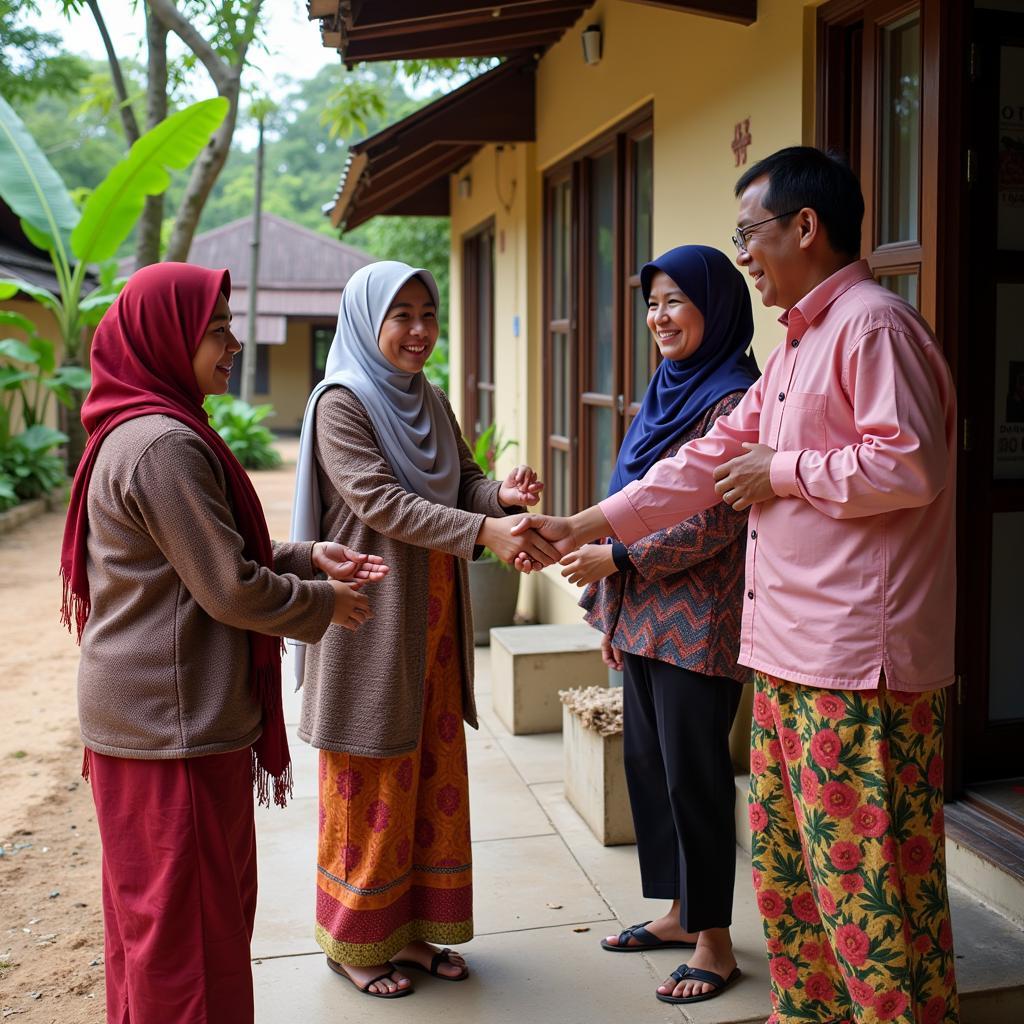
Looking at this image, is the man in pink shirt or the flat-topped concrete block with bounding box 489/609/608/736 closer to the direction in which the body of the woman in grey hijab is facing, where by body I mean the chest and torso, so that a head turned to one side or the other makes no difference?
the man in pink shirt

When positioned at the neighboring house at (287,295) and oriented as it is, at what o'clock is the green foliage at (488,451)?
The green foliage is roughly at 12 o'clock from the neighboring house.

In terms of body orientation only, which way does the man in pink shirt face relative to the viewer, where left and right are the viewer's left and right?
facing to the left of the viewer

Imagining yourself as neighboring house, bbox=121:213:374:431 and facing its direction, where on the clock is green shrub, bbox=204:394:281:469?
The green shrub is roughly at 12 o'clock from the neighboring house.

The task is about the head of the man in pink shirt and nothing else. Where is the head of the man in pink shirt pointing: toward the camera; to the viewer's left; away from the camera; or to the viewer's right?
to the viewer's left

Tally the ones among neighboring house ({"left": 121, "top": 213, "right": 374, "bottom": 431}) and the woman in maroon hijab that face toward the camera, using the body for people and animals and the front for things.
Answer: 1

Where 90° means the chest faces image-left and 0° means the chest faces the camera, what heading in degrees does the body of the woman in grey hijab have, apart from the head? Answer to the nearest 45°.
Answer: approximately 315°

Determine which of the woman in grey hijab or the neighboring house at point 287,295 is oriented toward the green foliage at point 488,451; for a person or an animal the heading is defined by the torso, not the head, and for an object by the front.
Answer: the neighboring house

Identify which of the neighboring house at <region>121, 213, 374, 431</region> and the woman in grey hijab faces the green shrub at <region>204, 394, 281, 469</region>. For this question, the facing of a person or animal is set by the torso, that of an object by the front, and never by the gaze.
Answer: the neighboring house

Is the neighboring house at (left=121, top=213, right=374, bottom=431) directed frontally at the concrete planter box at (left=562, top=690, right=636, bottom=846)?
yes

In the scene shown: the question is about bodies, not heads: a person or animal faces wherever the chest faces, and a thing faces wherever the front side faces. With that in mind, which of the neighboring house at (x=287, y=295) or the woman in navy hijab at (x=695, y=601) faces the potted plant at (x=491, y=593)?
the neighboring house

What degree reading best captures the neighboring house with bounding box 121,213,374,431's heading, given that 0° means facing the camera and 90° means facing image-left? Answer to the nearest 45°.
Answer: approximately 0°

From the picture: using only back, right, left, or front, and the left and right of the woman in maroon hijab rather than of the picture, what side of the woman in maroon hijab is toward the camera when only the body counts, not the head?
right

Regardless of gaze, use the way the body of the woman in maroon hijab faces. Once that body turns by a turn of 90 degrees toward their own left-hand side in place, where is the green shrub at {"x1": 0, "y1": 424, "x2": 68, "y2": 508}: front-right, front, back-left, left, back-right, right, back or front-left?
front

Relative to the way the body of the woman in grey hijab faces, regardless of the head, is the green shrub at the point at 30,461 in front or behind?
behind
